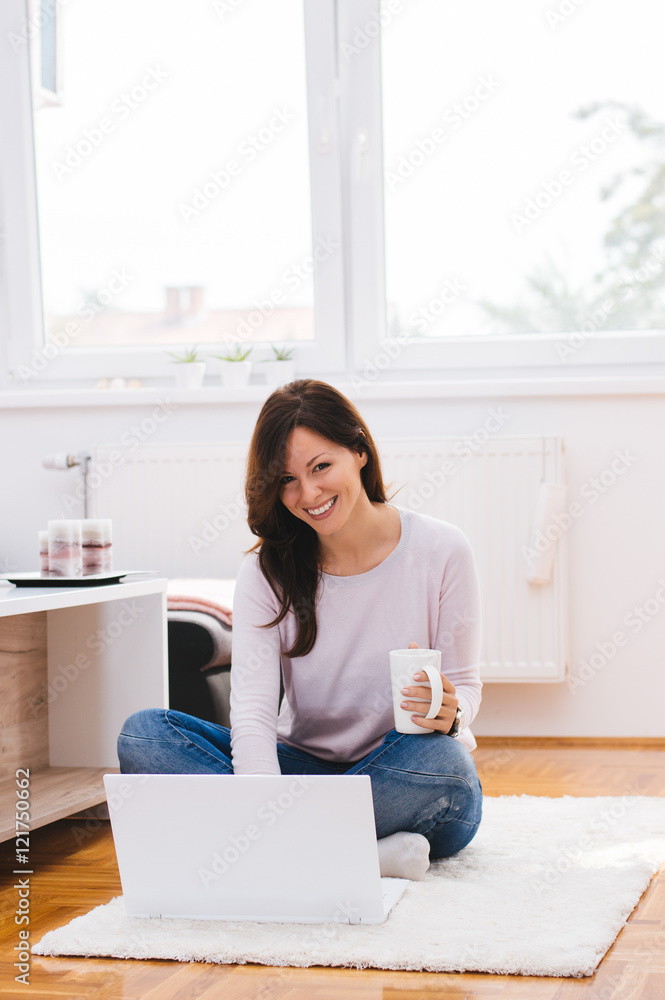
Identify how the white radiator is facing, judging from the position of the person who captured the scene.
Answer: facing the viewer

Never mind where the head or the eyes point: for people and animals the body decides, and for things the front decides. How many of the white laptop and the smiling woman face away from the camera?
1

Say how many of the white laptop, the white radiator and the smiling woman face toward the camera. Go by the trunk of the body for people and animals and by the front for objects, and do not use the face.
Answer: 2

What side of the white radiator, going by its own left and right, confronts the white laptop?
front

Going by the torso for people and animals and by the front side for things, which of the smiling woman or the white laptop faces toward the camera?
the smiling woman

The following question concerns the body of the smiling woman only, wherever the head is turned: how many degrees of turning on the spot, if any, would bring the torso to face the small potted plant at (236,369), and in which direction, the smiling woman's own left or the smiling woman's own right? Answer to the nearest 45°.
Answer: approximately 180°

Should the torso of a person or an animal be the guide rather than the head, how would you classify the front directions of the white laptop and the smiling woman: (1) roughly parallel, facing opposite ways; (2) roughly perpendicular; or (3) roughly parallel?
roughly parallel, facing opposite ways

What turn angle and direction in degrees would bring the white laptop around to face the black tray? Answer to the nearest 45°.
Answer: approximately 45° to its left

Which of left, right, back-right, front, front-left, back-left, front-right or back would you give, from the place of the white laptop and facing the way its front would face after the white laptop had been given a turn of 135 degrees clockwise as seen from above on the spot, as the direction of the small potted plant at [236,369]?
back-left

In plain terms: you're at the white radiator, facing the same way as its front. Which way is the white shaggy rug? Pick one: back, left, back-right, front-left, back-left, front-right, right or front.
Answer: front

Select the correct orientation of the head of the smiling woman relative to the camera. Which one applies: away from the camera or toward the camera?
toward the camera

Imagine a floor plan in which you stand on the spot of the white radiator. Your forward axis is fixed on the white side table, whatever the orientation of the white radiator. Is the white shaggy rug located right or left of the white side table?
left

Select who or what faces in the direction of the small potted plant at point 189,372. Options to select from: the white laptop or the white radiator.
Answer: the white laptop

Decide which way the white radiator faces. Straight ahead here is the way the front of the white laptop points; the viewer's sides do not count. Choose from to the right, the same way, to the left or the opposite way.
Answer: the opposite way

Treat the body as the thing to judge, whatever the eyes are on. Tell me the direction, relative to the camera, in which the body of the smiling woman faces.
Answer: toward the camera

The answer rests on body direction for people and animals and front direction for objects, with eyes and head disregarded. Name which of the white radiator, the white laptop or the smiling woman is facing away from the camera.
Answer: the white laptop

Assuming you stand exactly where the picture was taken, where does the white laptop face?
facing away from the viewer
